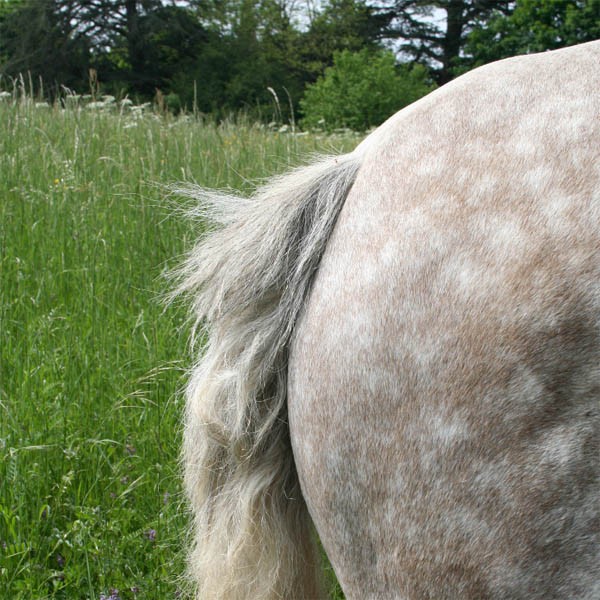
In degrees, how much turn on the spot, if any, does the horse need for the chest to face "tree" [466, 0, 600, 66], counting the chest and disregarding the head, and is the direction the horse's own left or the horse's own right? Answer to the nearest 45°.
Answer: approximately 90° to the horse's own left

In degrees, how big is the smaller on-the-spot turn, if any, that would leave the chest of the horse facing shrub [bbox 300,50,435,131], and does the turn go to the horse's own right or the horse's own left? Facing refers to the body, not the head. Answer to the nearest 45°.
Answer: approximately 90° to the horse's own left

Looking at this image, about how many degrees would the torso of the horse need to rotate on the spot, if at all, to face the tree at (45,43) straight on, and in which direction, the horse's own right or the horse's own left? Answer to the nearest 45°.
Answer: approximately 135° to the horse's own left

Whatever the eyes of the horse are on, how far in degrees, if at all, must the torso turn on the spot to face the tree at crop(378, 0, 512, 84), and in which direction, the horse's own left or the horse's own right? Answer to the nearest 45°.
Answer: approximately 90° to the horse's own left

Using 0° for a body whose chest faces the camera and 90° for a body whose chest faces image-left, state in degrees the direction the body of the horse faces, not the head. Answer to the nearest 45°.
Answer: approximately 270°
